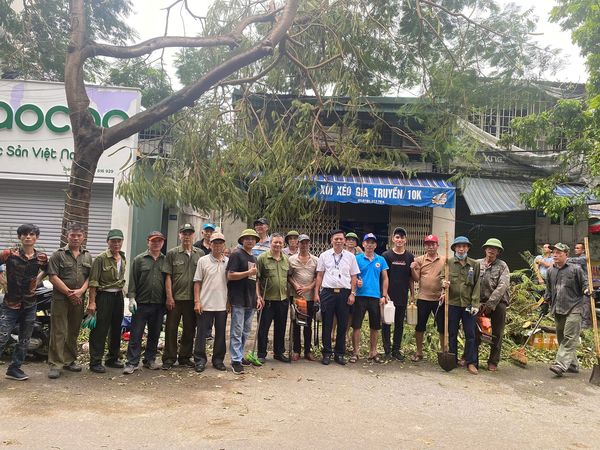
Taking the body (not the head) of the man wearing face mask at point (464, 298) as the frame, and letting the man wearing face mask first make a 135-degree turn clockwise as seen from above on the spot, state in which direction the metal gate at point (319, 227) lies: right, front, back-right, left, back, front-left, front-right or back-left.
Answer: front

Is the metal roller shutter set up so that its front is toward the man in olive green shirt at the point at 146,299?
yes

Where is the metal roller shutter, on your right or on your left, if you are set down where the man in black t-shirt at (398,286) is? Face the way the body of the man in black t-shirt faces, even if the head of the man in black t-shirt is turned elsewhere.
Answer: on your right

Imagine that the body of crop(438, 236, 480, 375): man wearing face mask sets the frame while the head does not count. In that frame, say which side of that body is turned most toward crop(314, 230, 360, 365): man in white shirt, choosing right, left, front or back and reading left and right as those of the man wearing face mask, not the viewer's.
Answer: right

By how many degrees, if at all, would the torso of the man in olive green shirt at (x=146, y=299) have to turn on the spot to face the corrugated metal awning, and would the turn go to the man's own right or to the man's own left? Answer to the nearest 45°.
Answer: approximately 135° to the man's own left

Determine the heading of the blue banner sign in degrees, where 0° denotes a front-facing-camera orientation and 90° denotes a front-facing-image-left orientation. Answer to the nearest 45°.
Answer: approximately 0°

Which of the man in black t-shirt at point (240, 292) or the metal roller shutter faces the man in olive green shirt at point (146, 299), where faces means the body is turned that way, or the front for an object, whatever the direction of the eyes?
the metal roller shutter

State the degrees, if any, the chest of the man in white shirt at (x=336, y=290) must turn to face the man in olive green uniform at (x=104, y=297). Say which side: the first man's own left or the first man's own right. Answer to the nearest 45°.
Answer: approximately 90° to the first man's own right

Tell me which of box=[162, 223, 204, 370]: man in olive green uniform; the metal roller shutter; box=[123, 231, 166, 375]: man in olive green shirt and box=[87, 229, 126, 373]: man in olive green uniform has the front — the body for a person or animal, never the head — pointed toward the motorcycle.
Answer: the metal roller shutter

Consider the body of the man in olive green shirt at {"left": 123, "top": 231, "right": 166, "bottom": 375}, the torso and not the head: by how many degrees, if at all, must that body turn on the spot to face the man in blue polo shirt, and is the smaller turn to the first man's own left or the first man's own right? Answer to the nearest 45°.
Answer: approximately 90° to the first man's own left
